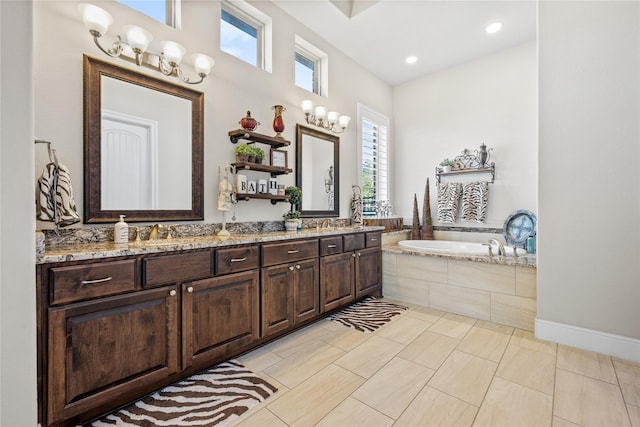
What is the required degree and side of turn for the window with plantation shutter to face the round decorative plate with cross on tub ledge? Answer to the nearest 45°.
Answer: approximately 45° to its left

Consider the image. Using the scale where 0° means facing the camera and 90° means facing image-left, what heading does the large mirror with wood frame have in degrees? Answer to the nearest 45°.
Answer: approximately 315°

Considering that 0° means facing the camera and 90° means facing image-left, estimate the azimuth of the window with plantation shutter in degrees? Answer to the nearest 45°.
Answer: approximately 315°

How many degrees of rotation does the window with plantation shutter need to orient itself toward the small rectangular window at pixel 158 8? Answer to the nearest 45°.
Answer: approximately 90° to its right

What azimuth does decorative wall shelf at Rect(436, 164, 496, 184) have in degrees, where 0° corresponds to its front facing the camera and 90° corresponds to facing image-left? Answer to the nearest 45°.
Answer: approximately 0°

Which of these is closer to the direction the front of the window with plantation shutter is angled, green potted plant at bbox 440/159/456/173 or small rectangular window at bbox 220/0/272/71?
the green potted plant

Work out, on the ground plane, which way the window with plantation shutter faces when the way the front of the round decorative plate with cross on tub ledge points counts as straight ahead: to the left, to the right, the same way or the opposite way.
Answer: to the left
